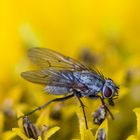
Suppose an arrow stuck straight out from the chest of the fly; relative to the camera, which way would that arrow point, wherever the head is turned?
to the viewer's right
